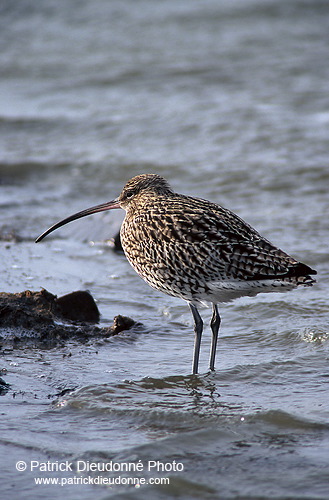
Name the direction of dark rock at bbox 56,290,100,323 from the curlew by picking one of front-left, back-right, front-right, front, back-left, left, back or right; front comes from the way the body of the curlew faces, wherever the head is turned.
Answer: front-right

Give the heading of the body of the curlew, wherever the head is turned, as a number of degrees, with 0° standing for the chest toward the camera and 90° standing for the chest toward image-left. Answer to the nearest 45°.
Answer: approximately 90°
